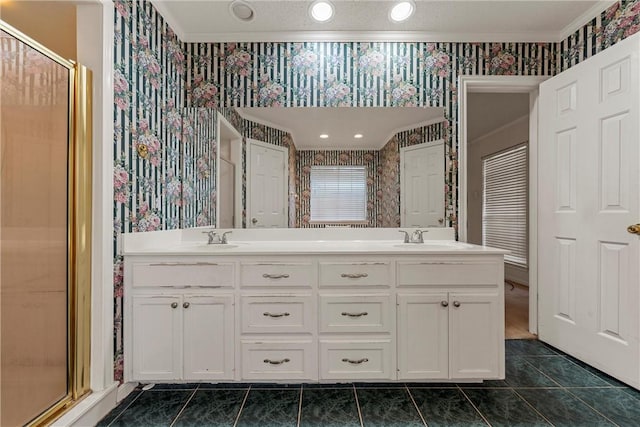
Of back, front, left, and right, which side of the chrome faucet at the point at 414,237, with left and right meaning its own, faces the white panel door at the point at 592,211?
left

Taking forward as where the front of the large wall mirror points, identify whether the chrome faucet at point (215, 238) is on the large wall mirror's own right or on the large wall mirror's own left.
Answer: on the large wall mirror's own right

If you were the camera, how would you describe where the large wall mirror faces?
facing the viewer

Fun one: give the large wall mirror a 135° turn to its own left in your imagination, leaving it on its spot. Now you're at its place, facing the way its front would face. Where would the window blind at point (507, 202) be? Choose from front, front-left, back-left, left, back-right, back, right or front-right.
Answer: front

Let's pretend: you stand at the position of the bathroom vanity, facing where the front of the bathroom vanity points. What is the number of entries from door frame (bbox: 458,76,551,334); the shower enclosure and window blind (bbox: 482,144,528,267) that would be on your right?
1

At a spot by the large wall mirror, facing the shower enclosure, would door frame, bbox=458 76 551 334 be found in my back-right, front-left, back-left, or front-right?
back-left

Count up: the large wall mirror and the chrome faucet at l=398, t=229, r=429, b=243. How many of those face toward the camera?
2

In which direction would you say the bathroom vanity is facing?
toward the camera

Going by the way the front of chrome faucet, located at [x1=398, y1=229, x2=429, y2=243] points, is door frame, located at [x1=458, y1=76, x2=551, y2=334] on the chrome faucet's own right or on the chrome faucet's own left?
on the chrome faucet's own left
